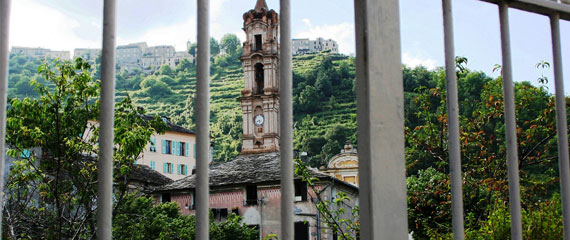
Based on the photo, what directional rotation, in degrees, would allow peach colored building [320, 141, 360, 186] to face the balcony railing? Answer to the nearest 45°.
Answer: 0° — it already faces it

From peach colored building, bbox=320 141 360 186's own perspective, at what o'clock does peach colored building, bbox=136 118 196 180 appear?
peach colored building, bbox=136 118 196 180 is roughly at 4 o'clock from peach colored building, bbox=320 141 360 186.

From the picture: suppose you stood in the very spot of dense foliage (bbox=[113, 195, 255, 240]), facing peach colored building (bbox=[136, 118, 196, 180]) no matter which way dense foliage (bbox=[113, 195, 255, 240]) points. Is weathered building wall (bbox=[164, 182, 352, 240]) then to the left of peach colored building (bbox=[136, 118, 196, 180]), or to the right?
right

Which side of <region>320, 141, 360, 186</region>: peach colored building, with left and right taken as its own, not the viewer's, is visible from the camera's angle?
front

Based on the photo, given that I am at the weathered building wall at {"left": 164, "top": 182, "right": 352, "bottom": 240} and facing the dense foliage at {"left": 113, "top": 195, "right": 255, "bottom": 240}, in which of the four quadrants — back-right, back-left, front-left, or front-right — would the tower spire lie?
back-right

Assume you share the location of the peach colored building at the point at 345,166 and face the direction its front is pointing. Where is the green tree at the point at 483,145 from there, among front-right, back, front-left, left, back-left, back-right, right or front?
front

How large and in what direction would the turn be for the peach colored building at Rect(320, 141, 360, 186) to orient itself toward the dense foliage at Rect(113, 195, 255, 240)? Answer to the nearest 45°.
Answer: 0° — it already faces it

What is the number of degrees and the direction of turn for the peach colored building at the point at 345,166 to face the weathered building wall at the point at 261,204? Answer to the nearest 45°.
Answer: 0° — it already faces it
